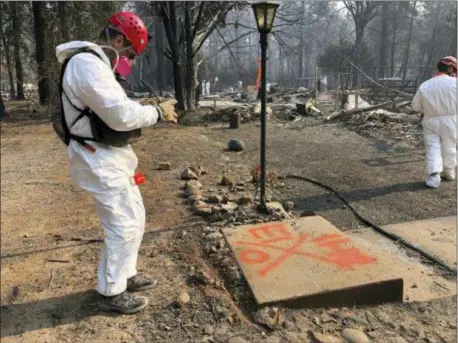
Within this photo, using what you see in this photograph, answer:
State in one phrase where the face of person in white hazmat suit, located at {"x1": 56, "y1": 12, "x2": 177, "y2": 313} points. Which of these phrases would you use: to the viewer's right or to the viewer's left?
to the viewer's right

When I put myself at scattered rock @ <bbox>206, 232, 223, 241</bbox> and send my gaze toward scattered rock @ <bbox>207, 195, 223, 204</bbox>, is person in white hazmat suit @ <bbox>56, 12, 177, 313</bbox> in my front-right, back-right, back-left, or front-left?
back-left

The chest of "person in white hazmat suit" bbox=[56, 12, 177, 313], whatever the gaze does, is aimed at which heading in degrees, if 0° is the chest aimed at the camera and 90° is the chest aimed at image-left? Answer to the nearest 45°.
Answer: approximately 270°

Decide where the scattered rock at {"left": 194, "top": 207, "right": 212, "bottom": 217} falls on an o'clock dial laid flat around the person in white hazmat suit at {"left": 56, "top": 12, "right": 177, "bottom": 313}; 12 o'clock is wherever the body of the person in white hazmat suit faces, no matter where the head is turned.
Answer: The scattered rock is roughly at 10 o'clock from the person in white hazmat suit.

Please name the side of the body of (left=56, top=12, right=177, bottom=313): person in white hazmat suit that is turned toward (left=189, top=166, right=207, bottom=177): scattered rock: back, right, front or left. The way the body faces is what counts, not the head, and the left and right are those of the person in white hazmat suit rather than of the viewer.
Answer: left

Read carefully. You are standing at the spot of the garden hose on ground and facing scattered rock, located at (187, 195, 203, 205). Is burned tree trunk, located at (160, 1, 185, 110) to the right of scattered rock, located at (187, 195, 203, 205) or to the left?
right

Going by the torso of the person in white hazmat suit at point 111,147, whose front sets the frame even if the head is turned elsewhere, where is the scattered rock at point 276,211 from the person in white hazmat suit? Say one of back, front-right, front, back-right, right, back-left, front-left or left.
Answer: front-left

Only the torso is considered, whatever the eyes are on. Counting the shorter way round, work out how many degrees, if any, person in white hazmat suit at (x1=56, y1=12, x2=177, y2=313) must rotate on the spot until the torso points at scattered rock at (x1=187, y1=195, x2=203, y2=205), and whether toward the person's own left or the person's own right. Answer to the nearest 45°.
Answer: approximately 90° to the person's own left

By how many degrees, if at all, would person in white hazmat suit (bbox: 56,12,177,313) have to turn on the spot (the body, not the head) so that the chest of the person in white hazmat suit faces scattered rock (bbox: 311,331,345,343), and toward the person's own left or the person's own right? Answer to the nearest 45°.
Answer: approximately 45° to the person's own right

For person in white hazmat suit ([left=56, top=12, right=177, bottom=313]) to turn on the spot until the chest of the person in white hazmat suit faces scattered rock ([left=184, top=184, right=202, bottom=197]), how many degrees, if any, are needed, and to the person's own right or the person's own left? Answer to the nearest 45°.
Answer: approximately 90° to the person's own left

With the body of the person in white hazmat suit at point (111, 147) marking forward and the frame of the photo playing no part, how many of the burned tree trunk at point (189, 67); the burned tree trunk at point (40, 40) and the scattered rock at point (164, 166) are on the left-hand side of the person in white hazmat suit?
3

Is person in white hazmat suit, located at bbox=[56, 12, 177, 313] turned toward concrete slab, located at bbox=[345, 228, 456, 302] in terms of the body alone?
yes
